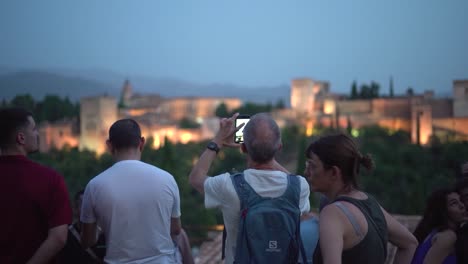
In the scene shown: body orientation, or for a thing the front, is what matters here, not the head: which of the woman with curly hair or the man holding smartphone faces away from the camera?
the man holding smartphone

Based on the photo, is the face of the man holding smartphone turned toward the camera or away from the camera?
away from the camera

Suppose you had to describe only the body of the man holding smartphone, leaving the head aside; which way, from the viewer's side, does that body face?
away from the camera

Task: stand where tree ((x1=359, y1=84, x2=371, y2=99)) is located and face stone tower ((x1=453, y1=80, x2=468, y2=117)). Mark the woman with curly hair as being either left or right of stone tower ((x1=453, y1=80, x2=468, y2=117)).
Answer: right

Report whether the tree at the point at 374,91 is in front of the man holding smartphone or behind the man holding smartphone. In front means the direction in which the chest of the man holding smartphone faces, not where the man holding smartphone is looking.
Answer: in front
